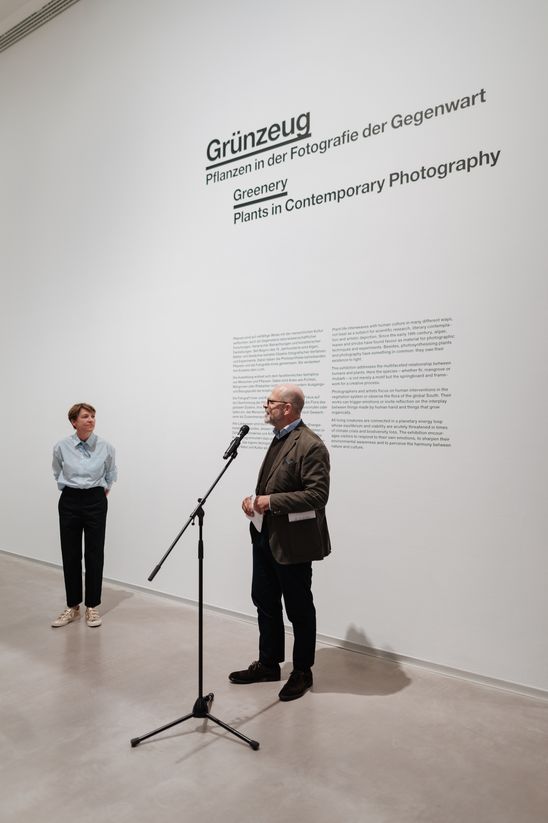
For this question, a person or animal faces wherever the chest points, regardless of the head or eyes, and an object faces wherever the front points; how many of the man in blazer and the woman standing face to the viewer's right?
0

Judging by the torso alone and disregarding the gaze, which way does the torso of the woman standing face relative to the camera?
toward the camera

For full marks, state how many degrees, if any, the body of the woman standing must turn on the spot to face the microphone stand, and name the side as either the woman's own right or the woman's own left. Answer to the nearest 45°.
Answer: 0° — they already face it

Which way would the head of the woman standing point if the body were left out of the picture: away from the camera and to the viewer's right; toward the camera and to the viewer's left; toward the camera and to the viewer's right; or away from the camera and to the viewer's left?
toward the camera and to the viewer's right

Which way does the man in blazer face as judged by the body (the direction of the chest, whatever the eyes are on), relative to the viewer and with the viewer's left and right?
facing the viewer and to the left of the viewer

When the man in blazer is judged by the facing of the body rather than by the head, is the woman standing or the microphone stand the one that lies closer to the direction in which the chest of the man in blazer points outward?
the microphone stand

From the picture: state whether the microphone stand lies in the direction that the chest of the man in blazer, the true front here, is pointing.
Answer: yes
